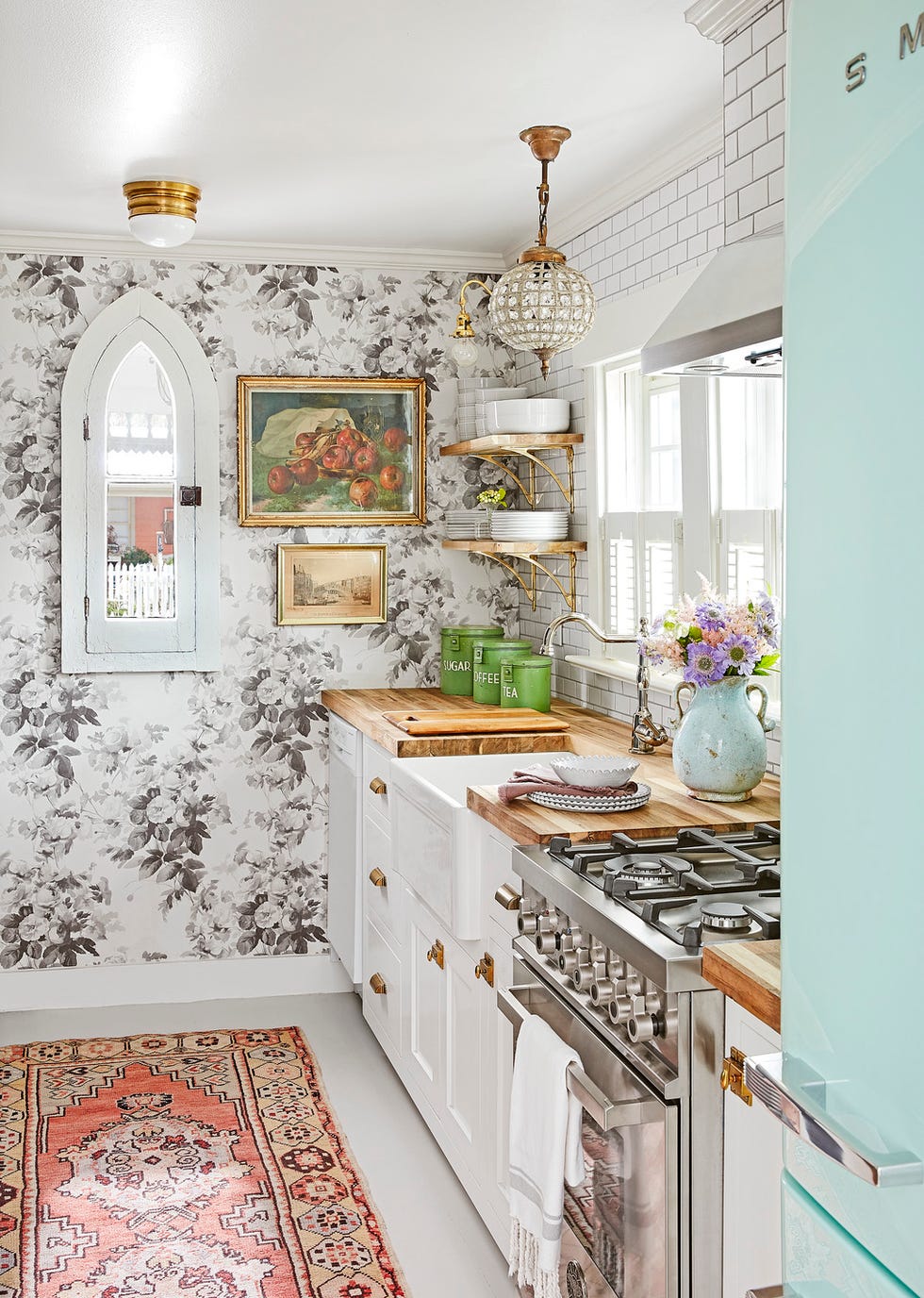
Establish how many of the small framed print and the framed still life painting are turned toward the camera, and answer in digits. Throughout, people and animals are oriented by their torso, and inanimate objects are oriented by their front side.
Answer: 2

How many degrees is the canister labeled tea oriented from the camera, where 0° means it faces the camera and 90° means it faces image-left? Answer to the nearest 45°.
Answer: approximately 45°

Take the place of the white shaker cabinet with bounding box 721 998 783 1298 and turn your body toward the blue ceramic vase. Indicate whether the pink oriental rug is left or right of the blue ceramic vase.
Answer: left

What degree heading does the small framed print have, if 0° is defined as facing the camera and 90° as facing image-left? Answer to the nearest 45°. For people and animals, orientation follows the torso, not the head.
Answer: approximately 0°

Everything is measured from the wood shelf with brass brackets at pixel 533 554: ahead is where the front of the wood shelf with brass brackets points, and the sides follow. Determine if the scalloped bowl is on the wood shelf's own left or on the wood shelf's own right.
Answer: on the wood shelf's own left

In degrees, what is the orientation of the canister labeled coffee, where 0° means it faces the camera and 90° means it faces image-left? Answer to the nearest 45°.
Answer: approximately 45°

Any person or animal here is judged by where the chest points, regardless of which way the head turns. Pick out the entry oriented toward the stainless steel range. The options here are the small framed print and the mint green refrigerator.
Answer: the small framed print
